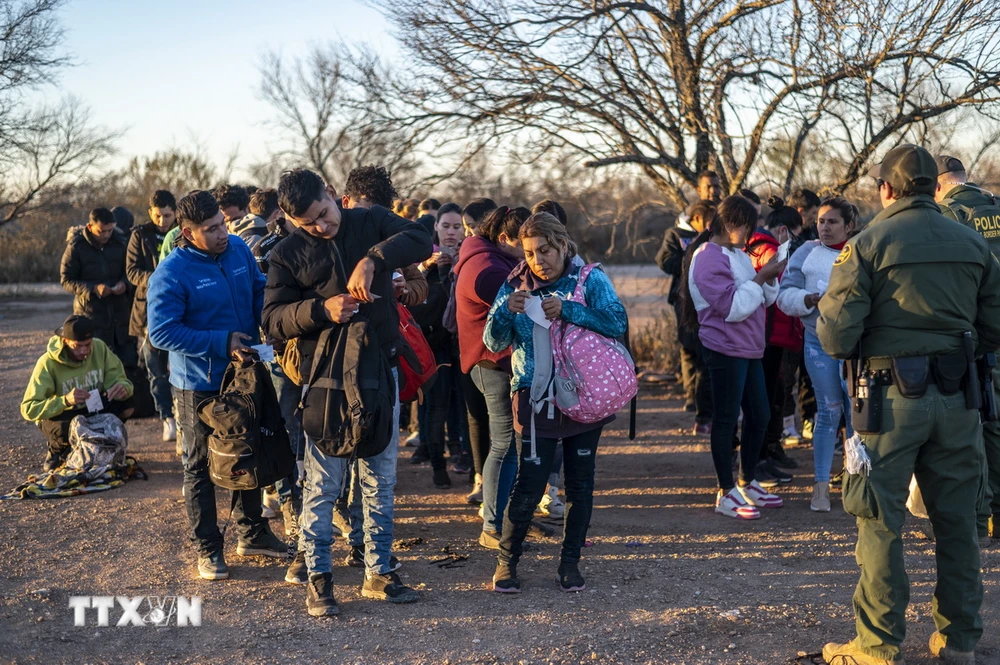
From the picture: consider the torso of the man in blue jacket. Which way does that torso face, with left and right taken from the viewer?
facing the viewer and to the right of the viewer

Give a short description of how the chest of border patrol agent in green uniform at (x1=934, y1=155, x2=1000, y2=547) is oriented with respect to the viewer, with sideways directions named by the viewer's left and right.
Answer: facing away from the viewer and to the left of the viewer

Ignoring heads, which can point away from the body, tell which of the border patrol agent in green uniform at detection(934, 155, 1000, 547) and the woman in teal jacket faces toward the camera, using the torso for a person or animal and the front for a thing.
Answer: the woman in teal jacket

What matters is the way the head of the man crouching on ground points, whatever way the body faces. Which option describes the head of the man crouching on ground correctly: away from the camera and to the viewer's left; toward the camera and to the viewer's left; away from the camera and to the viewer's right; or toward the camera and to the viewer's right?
toward the camera and to the viewer's right

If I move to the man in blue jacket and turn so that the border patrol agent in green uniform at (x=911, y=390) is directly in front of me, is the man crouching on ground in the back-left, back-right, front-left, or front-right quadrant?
back-left

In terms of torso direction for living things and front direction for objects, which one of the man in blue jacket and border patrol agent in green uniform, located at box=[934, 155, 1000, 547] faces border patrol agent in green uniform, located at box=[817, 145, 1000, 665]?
the man in blue jacket

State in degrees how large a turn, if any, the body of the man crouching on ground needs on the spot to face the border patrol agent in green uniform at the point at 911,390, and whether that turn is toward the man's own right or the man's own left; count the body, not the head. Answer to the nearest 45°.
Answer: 0° — they already face them

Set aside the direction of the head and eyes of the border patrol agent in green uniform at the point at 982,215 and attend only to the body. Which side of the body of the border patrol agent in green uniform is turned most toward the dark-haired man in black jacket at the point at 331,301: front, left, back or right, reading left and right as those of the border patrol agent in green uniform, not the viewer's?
left

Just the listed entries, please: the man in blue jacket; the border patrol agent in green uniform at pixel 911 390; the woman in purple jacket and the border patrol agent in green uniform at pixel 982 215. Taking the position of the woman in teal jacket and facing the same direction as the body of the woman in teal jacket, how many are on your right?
1

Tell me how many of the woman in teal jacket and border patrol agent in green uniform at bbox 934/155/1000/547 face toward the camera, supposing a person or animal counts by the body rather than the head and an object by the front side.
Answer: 1

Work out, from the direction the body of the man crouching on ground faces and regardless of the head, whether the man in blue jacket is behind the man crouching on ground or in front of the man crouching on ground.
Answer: in front

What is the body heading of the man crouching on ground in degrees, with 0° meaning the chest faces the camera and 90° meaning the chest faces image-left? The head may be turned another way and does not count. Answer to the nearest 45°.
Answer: approximately 315°

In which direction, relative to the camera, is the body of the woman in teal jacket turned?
toward the camera

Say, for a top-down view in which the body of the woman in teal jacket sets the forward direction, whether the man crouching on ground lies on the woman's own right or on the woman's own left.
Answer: on the woman's own right
